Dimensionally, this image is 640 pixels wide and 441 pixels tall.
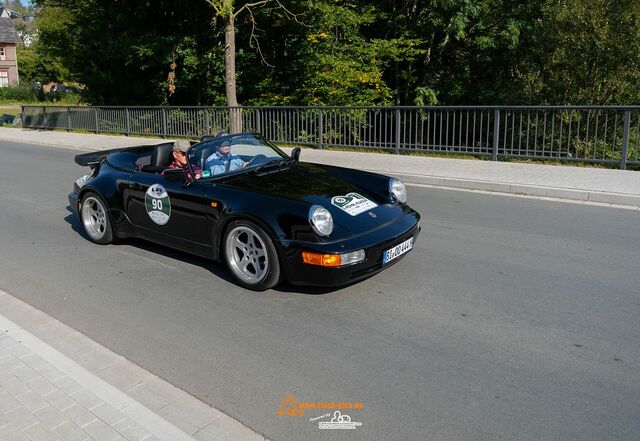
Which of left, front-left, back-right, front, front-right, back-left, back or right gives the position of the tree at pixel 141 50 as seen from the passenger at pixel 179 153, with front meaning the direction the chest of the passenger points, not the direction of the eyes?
back-left

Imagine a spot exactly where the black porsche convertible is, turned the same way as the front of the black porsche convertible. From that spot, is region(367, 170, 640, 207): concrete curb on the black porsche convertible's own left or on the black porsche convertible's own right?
on the black porsche convertible's own left

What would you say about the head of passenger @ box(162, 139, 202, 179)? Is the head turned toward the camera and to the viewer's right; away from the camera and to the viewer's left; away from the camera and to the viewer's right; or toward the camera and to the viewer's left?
toward the camera and to the viewer's right

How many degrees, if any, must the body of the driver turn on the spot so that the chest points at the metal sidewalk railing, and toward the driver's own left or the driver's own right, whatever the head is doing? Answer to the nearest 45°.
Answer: approximately 90° to the driver's own left

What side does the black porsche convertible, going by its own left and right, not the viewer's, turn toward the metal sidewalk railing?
left

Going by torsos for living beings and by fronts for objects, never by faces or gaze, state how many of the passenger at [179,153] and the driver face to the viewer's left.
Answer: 0

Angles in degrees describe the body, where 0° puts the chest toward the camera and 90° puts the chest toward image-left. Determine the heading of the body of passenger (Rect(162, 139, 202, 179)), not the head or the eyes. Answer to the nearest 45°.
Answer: approximately 315°

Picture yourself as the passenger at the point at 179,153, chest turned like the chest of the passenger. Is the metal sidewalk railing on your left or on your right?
on your left

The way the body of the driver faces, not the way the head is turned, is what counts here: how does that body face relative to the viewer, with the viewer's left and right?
facing the viewer and to the right of the viewer

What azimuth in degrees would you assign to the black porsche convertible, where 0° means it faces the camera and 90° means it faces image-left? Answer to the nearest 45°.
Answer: approximately 315°

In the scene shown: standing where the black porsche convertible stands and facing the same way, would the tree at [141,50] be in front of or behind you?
behind

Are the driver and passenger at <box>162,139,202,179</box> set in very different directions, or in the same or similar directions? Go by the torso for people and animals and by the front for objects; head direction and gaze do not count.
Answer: same or similar directions
